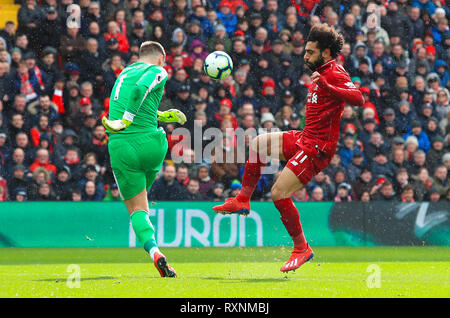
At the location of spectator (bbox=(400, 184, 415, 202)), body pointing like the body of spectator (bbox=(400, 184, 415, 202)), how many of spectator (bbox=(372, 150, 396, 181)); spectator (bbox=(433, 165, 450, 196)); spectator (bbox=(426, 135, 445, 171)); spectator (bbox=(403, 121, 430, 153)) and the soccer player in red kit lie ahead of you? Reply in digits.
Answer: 1

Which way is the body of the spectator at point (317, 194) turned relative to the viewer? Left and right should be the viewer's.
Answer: facing the viewer

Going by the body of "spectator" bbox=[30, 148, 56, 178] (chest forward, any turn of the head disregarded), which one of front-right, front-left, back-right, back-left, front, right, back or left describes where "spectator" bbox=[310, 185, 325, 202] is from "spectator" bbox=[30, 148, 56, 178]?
left

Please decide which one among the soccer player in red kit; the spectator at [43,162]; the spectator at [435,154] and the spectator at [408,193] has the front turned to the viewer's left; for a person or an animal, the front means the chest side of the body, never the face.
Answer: the soccer player in red kit

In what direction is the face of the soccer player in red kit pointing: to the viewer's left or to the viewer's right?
to the viewer's left

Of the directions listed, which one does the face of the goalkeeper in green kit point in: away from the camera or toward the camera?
away from the camera

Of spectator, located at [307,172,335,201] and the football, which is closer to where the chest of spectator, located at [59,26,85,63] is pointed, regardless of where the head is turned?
the football

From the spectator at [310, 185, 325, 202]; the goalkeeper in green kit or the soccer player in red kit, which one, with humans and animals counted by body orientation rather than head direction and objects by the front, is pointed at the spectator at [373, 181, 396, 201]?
the goalkeeper in green kit

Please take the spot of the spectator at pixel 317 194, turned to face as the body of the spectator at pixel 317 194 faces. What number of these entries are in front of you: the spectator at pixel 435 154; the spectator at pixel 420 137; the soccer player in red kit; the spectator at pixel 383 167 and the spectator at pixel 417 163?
1

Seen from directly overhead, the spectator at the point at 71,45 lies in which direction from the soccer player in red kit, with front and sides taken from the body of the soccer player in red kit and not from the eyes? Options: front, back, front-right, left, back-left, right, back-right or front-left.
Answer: front-right

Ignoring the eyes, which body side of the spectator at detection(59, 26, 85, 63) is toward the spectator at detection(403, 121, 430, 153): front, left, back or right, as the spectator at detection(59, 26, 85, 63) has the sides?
left

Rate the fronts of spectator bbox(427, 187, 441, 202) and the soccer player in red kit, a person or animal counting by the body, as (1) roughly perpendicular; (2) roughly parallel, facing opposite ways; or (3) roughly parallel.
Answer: roughly perpendicular

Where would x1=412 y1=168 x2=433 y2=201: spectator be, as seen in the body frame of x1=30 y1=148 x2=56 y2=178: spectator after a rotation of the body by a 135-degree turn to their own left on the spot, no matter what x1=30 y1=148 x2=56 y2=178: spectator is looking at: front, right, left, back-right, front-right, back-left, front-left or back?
front-right

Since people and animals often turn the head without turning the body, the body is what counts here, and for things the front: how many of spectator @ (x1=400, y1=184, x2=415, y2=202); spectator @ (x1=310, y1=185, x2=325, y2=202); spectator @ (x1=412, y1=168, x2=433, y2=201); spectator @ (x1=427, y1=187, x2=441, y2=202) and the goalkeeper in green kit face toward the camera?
4

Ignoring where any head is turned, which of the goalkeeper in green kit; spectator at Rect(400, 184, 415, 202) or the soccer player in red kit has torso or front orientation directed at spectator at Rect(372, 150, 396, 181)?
the goalkeeper in green kit

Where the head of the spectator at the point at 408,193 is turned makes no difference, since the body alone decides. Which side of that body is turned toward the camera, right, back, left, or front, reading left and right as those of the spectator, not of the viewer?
front

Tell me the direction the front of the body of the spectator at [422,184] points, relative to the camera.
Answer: toward the camera
